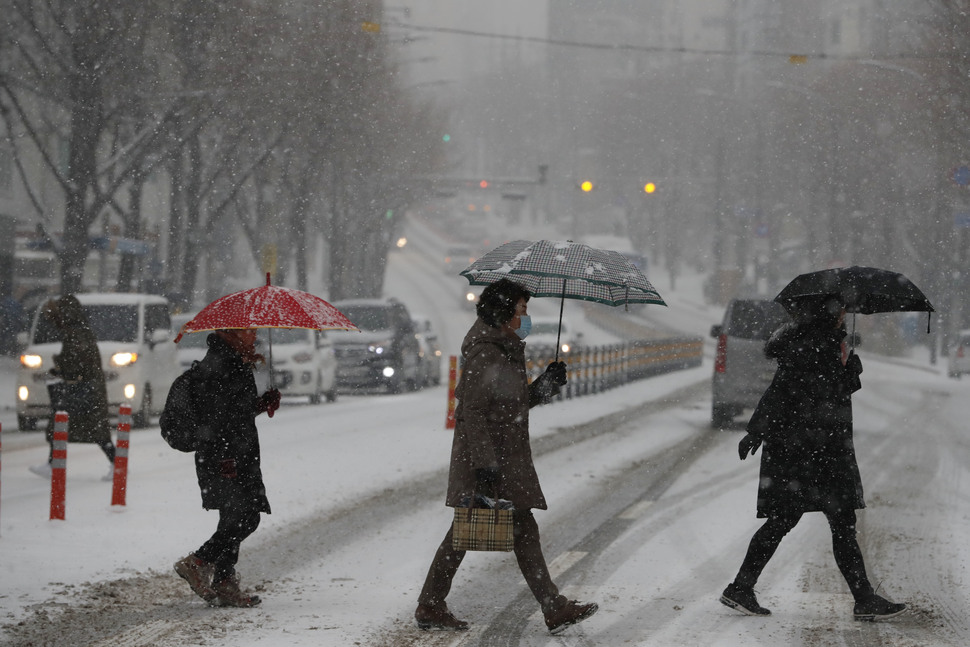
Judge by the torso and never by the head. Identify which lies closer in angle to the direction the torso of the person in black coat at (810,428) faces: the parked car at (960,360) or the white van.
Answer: the parked car

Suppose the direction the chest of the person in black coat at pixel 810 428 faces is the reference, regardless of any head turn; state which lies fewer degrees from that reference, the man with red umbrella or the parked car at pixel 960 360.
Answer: the parked car

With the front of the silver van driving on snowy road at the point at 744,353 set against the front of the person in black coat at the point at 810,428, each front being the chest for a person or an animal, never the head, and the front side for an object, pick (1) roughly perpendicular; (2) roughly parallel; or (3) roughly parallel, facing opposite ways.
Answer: roughly perpendicular

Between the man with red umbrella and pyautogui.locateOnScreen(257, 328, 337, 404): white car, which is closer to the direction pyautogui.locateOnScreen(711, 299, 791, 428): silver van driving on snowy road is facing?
the white car

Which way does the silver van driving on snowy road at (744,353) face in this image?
away from the camera

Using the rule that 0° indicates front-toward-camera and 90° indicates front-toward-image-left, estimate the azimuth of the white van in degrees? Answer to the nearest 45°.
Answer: approximately 0°

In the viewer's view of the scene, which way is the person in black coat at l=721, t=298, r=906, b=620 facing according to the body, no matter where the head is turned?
to the viewer's right

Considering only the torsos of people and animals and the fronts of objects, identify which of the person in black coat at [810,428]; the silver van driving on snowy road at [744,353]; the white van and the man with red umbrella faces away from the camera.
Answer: the silver van driving on snowy road

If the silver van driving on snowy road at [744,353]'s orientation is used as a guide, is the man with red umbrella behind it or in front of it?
behind

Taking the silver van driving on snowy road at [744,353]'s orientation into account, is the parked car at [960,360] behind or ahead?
ahead

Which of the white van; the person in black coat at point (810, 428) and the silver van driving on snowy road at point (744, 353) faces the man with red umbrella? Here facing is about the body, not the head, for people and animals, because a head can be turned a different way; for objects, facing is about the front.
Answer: the white van
